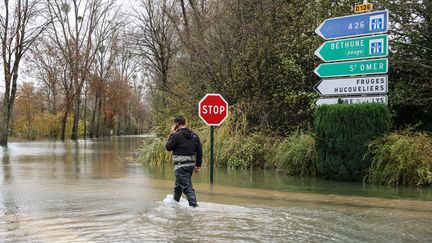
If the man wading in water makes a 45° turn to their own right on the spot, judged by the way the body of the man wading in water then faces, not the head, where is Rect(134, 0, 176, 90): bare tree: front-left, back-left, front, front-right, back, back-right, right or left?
front

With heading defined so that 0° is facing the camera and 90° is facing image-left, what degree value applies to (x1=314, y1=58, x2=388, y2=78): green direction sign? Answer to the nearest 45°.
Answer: approximately 0°

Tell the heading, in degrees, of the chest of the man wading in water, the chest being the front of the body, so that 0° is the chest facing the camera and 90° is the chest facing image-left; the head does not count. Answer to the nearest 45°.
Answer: approximately 135°

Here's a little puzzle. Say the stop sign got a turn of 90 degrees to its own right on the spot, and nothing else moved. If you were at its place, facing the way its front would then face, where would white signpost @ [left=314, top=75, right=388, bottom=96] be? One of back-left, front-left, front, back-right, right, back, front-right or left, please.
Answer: back

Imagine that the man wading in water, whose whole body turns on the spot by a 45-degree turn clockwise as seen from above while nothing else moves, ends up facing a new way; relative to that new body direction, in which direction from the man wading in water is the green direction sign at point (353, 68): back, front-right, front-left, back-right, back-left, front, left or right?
front-right

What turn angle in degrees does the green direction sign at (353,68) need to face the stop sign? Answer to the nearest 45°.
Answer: approximately 90° to its right

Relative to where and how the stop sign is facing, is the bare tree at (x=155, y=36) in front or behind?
behind

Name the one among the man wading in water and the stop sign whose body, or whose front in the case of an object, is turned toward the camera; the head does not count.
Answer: the stop sign

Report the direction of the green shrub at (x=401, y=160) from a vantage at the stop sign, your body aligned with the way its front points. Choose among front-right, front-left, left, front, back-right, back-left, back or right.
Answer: left

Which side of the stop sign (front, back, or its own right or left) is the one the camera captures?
front

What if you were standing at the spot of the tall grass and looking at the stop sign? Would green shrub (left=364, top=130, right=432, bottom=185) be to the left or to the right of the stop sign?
left

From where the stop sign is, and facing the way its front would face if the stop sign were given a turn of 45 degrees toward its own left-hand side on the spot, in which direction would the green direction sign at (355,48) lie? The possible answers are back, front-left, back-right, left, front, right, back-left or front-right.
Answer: front-left
